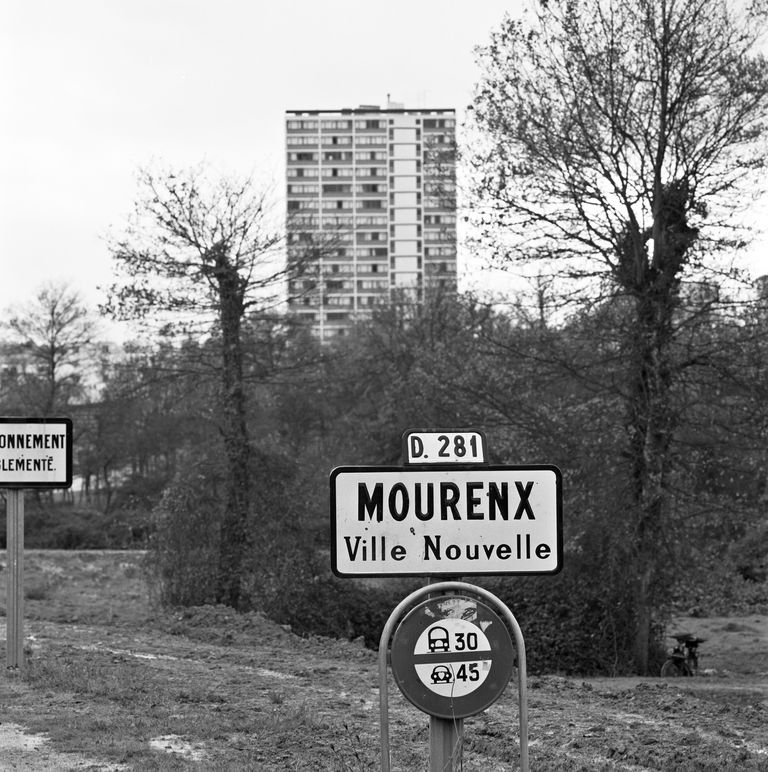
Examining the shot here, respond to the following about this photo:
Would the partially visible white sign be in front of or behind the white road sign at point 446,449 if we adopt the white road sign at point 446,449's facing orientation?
behind

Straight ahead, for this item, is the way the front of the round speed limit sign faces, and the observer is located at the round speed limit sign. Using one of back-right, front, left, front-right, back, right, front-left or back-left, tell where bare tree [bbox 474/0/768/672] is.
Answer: back

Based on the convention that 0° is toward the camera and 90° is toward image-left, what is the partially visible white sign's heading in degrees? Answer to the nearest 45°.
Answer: approximately 0°

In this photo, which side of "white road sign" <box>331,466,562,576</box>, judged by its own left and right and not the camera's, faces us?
front

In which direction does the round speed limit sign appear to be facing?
toward the camera

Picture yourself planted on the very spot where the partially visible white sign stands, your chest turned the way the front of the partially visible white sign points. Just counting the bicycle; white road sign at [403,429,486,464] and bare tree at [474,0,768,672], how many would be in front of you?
1

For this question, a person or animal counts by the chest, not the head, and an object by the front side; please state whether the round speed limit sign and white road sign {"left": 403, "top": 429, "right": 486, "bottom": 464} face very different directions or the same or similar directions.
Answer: same or similar directions

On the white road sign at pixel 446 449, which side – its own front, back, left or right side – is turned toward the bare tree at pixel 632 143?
back

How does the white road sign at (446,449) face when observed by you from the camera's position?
facing the viewer

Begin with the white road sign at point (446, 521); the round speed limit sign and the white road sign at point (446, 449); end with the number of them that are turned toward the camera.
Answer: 3

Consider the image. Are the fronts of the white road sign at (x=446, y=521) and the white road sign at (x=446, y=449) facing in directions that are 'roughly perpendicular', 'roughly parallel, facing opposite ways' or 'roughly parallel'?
roughly parallel

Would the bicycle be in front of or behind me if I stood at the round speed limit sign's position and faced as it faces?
behind

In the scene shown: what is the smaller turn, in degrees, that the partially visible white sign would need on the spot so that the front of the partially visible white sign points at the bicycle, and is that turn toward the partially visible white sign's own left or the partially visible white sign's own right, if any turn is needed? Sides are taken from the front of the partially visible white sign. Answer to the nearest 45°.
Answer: approximately 135° to the partially visible white sign's own left

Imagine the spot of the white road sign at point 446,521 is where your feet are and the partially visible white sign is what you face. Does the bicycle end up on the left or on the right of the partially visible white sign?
right
